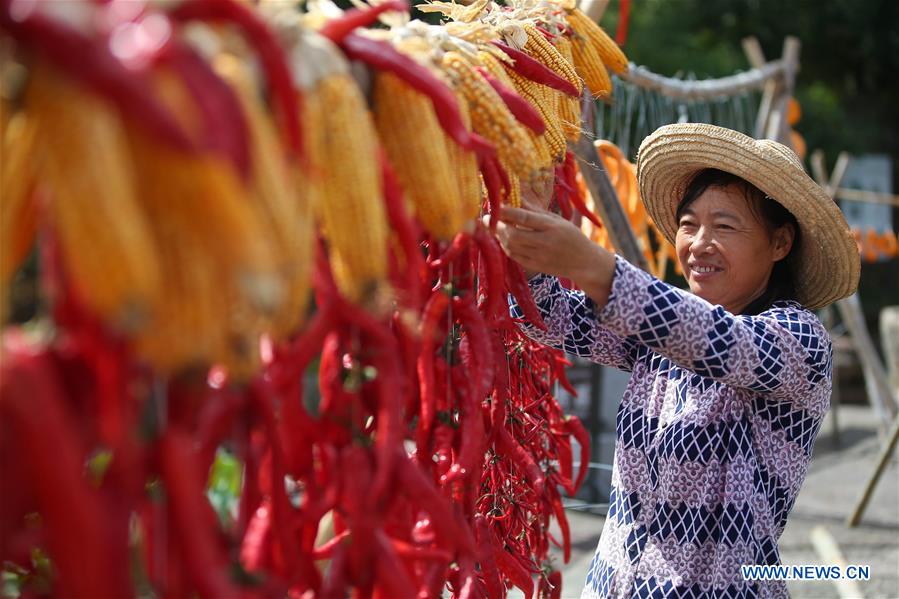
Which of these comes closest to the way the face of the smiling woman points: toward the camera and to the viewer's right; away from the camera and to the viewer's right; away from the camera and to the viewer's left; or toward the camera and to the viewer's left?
toward the camera and to the viewer's left

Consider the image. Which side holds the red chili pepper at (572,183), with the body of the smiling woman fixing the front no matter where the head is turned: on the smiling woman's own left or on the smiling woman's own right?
on the smiling woman's own right

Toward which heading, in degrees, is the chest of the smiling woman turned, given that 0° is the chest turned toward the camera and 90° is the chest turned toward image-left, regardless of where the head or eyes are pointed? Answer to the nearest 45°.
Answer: approximately 45°

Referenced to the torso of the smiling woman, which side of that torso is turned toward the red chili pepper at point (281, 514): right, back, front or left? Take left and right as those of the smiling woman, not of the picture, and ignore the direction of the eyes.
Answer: front

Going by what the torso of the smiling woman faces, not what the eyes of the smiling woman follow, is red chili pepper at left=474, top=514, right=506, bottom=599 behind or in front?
in front

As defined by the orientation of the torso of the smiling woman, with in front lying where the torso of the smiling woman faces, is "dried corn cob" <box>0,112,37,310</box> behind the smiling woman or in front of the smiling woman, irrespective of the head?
in front

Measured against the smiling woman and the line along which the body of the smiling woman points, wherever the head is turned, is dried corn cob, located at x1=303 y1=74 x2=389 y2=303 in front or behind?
in front

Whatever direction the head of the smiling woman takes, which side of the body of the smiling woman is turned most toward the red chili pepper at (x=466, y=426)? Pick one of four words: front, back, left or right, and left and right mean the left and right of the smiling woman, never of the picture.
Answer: front
